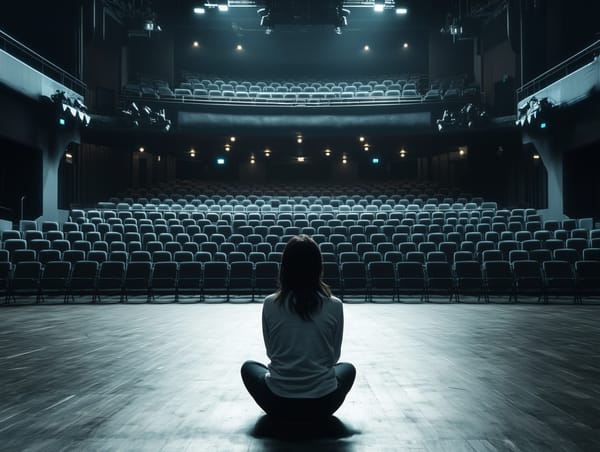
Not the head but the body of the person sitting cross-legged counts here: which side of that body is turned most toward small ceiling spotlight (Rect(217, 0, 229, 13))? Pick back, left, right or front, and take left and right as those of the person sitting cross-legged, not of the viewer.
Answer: front

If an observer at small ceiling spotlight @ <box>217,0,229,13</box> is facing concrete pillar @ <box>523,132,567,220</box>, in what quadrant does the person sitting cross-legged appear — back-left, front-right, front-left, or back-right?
front-right

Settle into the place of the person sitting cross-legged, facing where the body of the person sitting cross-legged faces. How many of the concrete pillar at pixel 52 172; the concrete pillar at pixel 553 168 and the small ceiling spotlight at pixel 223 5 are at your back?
0

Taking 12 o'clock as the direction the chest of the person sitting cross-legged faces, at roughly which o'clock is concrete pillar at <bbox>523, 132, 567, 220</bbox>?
The concrete pillar is roughly at 1 o'clock from the person sitting cross-legged.

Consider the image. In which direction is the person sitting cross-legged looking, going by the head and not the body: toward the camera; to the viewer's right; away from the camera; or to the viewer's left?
away from the camera

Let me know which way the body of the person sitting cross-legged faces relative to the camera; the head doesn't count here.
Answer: away from the camera

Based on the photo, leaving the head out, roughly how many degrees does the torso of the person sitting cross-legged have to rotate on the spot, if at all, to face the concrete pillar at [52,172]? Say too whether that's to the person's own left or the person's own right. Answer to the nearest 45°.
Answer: approximately 45° to the person's own left

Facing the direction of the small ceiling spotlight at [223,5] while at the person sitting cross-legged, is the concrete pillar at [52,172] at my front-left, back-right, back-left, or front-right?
front-left

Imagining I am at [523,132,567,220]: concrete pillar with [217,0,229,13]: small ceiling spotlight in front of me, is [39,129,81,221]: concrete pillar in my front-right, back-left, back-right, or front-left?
front-left
